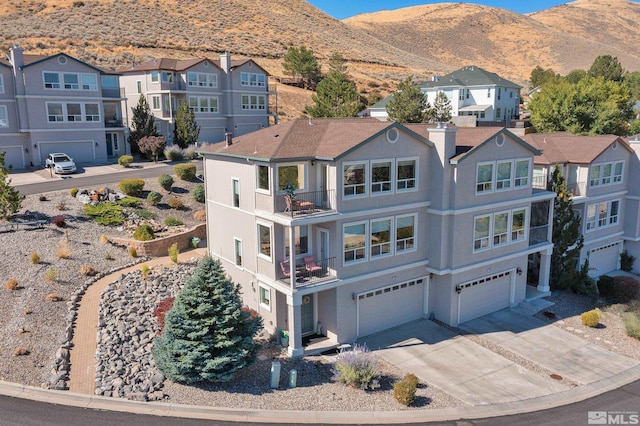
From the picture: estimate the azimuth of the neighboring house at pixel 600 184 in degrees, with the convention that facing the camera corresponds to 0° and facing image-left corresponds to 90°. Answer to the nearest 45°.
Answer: approximately 315°

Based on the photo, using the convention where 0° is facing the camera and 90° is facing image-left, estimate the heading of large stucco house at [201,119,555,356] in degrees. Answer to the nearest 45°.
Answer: approximately 315°

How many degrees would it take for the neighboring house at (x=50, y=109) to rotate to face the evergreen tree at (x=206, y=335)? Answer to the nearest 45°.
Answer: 0° — it already faces it

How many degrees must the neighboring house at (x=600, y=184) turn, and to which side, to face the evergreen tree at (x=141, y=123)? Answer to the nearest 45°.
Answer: approximately 135° to its right

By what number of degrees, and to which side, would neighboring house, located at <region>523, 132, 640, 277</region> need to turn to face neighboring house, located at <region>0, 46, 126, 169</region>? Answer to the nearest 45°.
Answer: approximately 135° to its right

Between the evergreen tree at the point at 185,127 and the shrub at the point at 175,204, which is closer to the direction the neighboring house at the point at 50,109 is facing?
the shrub
